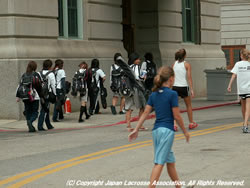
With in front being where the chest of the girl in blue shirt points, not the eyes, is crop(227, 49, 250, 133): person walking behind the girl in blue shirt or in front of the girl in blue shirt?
in front

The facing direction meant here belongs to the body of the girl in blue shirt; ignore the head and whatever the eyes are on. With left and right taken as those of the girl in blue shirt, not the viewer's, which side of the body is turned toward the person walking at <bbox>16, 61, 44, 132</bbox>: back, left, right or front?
left

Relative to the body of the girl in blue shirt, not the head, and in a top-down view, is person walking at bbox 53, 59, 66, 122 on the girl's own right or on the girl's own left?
on the girl's own left

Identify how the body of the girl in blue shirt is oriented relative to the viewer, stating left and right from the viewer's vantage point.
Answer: facing away from the viewer and to the right of the viewer

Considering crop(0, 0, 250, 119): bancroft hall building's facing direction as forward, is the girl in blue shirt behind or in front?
in front

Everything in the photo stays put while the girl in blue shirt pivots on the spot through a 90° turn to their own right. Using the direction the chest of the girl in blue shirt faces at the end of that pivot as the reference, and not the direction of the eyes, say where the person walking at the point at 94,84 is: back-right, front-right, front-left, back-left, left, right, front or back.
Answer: back-left

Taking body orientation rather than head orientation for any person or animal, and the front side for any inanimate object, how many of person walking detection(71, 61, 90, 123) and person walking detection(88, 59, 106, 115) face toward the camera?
0

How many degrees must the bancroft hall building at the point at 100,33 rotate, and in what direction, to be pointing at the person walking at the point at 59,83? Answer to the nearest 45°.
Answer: approximately 45° to its right
